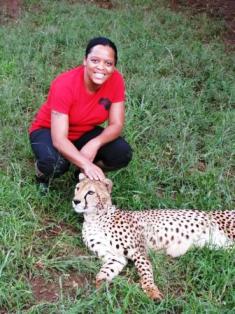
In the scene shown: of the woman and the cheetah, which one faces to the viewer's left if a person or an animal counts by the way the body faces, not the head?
the cheetah

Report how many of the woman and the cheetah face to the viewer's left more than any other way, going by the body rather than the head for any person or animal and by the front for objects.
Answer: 1

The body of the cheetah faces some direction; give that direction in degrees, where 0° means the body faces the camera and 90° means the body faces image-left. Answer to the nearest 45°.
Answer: approximately 90°

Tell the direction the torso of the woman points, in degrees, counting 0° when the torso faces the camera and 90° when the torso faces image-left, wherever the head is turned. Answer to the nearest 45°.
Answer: approximately 315°
